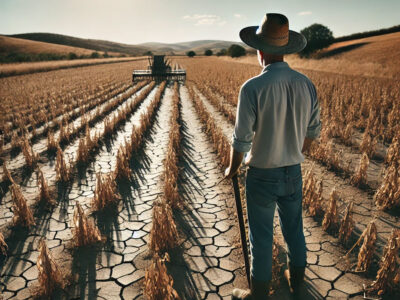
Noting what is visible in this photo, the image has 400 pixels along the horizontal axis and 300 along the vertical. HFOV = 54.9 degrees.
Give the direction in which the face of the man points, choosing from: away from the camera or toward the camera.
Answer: away from the camera

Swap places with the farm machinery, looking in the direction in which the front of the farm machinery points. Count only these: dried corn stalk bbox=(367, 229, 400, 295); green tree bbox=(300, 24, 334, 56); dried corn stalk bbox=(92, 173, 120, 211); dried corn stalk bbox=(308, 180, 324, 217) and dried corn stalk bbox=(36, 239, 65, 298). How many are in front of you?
4

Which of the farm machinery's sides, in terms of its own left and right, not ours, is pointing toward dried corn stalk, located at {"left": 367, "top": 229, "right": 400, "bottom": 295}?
front

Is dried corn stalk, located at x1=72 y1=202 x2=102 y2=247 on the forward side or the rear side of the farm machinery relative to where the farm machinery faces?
on the forward side

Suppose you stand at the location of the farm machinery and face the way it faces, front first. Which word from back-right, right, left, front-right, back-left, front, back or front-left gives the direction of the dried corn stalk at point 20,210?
front

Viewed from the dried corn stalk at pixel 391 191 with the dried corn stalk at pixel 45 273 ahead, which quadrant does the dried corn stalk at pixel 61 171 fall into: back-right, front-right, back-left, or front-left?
front-right

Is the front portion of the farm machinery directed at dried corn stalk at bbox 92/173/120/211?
yes

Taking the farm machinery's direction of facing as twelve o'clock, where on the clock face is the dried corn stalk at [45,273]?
The dried corn stalk is roughly at 12 o'clock from the farm machinery.

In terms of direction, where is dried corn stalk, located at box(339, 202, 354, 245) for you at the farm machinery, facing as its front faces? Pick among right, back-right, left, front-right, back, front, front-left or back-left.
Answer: front

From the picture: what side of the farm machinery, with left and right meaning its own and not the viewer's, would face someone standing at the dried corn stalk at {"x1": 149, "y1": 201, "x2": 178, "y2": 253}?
front

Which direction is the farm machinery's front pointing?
toward the camera

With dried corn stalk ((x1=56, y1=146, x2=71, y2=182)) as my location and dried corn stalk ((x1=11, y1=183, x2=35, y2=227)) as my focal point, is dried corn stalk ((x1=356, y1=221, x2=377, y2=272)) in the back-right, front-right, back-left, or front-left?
front-left

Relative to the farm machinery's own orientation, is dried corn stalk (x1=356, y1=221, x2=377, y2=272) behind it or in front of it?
in front

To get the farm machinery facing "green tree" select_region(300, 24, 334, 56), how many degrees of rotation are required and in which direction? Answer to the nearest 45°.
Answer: approximately 135° to its left

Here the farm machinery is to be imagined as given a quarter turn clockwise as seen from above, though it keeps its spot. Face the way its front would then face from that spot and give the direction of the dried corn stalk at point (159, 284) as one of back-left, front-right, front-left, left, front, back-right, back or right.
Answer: left

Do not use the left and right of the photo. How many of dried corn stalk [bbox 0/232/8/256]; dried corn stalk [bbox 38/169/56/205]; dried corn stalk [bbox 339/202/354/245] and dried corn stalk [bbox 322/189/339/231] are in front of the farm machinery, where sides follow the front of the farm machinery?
4
